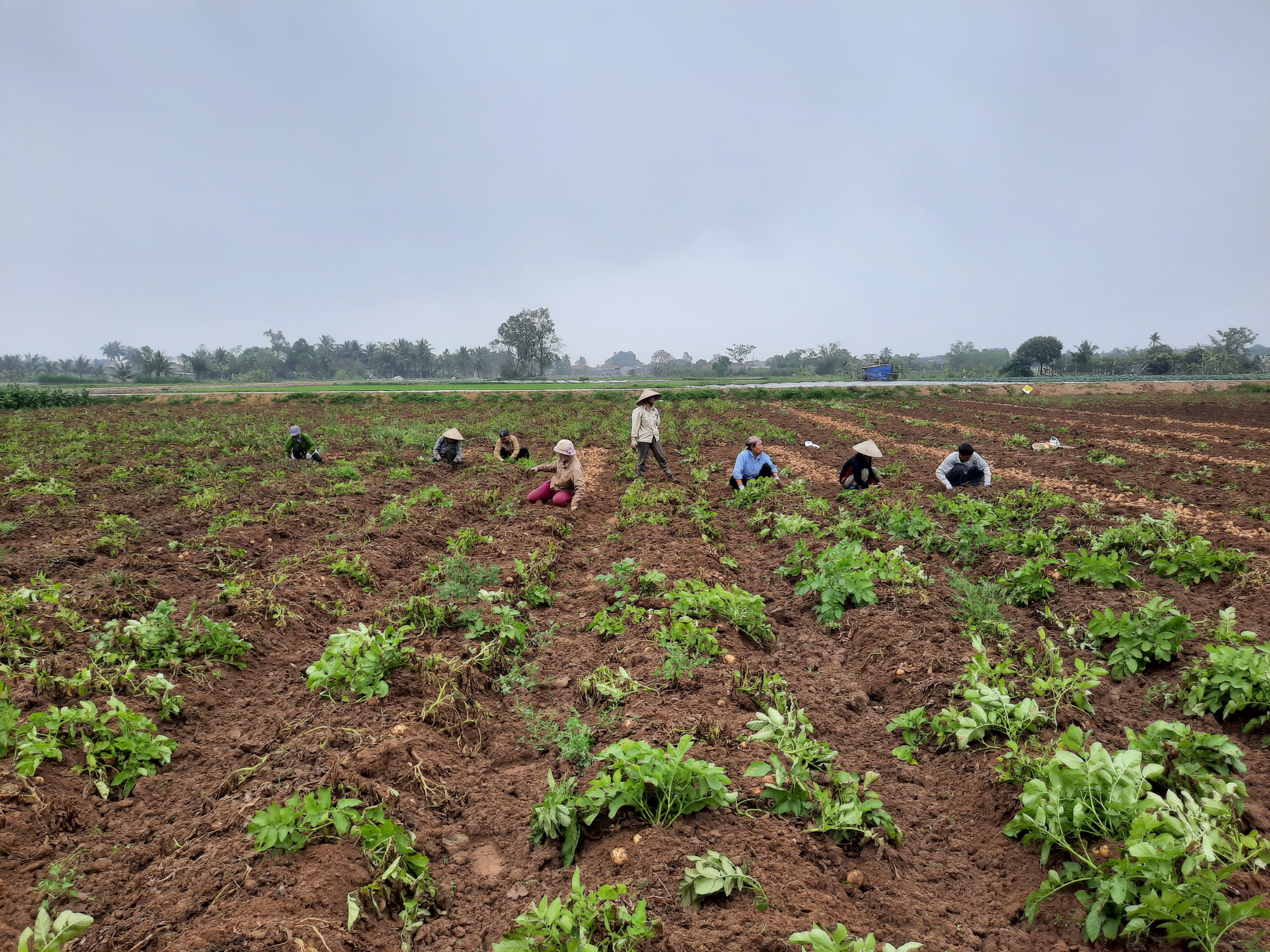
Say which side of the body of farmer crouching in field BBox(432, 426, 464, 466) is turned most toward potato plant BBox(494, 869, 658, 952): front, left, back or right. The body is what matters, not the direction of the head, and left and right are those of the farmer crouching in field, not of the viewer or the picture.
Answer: front

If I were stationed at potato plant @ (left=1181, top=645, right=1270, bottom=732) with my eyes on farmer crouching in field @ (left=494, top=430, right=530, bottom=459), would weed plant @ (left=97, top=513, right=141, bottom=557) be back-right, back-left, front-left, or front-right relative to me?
front-left

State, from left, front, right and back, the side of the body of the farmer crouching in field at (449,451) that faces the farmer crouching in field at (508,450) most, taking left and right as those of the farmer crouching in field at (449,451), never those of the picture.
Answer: left

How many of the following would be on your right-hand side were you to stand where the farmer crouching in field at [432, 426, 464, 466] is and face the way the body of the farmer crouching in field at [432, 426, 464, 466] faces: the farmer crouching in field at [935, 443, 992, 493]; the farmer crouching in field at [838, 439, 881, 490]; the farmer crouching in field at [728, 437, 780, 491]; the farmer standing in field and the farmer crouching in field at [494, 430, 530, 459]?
0

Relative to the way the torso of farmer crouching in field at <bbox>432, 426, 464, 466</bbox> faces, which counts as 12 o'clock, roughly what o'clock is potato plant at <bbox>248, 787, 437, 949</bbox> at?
The potato plant is roughly at 12 o'clock from the farmer crouching in field.

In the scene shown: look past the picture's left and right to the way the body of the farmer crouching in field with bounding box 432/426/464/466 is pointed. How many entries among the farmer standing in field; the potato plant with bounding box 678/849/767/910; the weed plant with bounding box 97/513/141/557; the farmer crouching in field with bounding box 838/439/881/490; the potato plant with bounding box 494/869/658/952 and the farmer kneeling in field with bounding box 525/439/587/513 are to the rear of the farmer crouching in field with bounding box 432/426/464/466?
0

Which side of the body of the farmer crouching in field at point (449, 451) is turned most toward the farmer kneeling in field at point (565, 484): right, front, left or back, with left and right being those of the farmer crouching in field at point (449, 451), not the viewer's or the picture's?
front

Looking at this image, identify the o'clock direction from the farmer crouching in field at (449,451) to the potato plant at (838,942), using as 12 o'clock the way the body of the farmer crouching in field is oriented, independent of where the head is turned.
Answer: The potato plant is roughly at 12 o'clock from the farmer crouching in field.

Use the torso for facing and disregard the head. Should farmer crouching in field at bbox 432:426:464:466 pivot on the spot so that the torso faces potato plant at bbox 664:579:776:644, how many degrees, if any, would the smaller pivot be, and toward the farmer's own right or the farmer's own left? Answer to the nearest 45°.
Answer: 0° — they already face it

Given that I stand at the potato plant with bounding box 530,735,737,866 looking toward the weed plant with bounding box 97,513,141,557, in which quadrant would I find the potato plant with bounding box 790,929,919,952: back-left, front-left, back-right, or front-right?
back-left

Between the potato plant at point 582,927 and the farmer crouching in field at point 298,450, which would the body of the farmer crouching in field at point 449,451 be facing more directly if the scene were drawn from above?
the potato plant

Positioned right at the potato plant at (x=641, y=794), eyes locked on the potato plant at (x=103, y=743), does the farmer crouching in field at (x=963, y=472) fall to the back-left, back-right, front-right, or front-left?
back-right

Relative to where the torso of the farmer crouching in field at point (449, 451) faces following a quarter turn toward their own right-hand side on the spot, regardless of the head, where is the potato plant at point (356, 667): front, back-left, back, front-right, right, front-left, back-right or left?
left

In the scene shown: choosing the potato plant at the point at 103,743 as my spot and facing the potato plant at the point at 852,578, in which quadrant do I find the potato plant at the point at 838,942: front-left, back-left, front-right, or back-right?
front-right

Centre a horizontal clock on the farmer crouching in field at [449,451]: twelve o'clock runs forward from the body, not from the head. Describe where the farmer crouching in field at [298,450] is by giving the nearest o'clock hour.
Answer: the farmer crouching in field at [298,450] is roughly at 4 o'clock from the farmer crouching in field at [449,451].

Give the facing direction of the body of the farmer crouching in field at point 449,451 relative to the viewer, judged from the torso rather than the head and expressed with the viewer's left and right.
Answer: facing the viewer

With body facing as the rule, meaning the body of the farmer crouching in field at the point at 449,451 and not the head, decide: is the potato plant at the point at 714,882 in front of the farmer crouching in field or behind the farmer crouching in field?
in front
